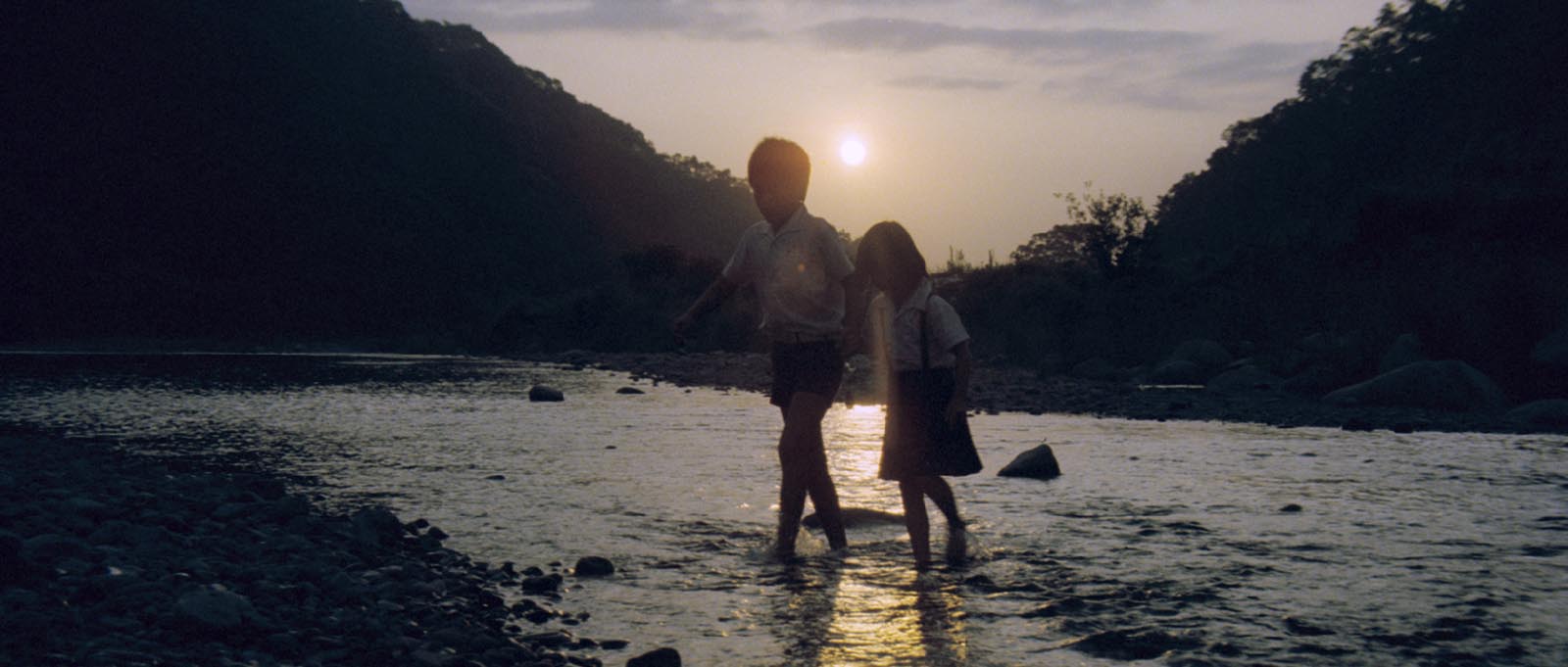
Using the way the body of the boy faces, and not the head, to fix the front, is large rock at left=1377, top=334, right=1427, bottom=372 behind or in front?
behind

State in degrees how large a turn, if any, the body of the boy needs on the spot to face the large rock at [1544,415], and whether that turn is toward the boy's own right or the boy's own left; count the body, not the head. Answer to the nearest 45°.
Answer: approximately 180°

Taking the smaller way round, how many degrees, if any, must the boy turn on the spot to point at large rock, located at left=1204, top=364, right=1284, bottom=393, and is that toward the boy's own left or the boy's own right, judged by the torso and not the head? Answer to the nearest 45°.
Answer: approximately 180°

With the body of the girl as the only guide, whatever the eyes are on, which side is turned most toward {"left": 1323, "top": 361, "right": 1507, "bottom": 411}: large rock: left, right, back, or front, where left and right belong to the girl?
back

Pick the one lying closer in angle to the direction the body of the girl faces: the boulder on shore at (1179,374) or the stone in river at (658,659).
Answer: the stone in river

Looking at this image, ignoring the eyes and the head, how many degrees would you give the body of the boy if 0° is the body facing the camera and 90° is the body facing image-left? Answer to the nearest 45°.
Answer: approximately 45°

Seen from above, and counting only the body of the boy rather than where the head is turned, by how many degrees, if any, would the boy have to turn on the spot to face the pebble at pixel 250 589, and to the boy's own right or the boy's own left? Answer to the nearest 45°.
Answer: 0° — they already face it

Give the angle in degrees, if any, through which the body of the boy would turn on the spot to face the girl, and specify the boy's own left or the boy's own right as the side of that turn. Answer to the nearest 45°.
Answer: approximately 135° to the boy's own left

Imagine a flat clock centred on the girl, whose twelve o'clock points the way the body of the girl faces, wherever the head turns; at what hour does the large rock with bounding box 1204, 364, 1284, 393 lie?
The large rock is roughly at 5 o'clock from the girl.

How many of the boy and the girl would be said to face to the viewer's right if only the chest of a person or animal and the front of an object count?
0

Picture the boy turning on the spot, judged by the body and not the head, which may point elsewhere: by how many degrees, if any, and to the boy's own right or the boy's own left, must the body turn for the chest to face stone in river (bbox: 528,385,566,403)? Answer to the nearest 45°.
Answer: approximately 135° to the boy's own right

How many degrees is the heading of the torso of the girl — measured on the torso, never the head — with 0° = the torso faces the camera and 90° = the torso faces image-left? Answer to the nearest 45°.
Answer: approximately 45°
